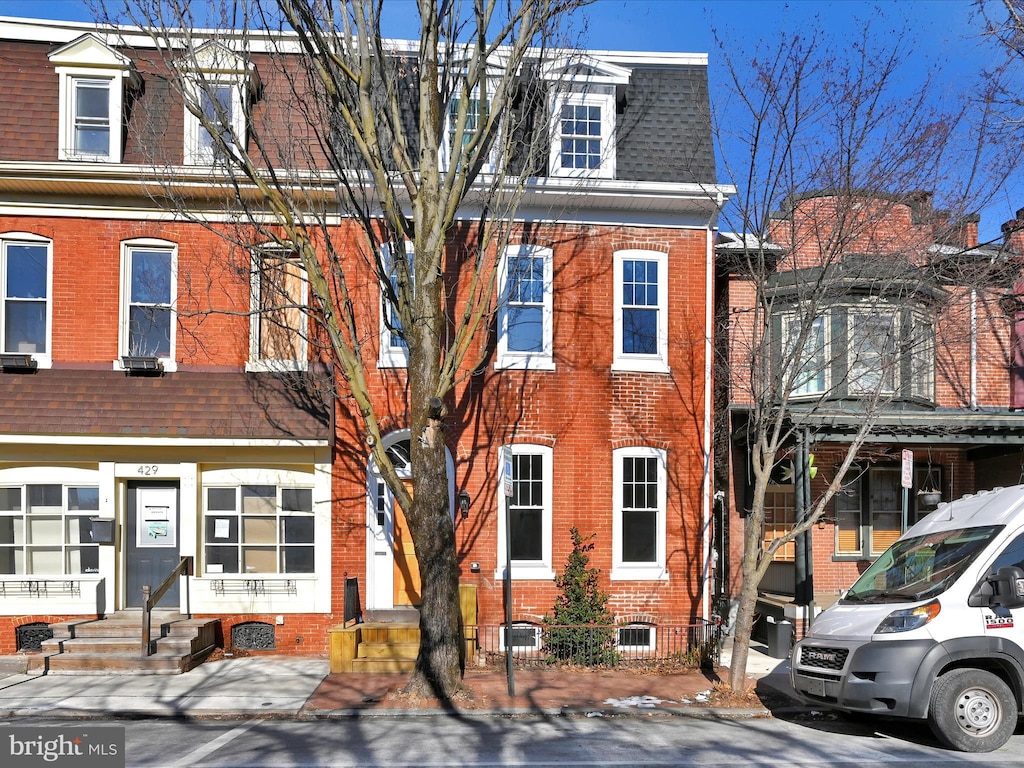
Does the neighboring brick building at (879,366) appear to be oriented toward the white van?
yes

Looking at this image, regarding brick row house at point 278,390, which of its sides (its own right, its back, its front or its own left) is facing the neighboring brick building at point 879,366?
left

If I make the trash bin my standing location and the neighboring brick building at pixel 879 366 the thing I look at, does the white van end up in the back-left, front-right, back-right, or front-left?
back-right

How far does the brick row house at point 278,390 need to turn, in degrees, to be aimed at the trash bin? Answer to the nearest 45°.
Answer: approximately 90° to its left

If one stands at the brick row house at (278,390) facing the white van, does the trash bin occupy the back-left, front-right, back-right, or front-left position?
front-left

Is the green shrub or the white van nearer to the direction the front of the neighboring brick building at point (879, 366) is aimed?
the white van

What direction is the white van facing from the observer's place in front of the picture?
facing the viewer and to the left of the viewer

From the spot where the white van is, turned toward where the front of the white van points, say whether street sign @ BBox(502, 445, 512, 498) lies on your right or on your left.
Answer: on your right

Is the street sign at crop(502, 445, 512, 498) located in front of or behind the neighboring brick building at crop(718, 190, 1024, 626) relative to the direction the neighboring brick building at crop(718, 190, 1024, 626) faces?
in front

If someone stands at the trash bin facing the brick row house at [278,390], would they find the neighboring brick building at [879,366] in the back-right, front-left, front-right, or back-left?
back-right

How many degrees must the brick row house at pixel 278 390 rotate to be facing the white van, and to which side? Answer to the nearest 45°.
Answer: approximately 45° to its left

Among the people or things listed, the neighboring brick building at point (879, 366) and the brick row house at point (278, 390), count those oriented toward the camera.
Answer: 2

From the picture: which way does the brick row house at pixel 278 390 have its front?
toward the camera
